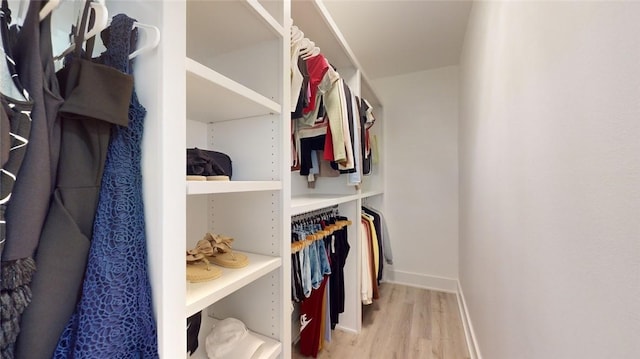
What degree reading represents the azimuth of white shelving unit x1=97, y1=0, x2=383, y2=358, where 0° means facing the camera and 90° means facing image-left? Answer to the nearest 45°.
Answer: approximately 315°
